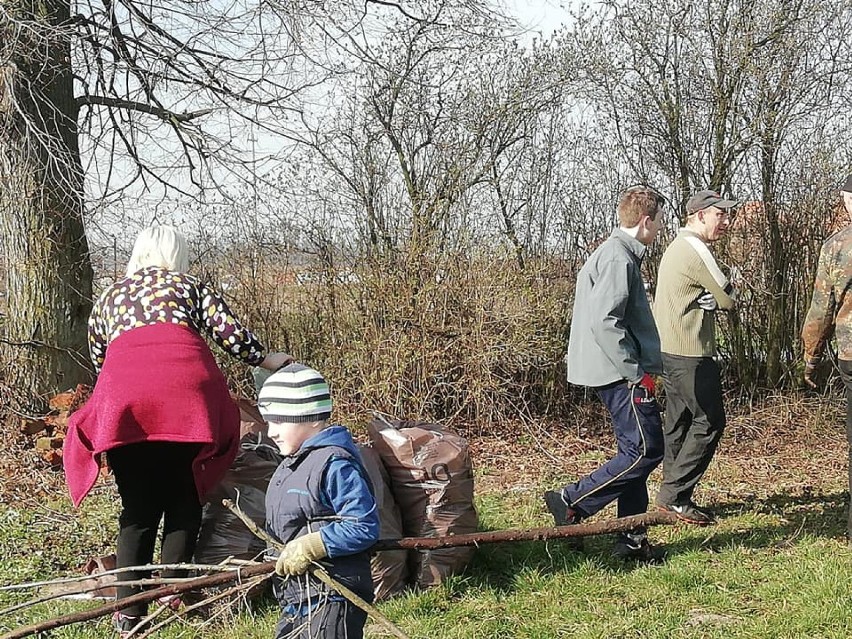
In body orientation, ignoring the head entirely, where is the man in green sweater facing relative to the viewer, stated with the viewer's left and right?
facing to the right of the viewer

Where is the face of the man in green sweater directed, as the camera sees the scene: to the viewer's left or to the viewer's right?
to the viewer's right

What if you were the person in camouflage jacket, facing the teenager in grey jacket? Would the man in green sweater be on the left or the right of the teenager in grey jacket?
right

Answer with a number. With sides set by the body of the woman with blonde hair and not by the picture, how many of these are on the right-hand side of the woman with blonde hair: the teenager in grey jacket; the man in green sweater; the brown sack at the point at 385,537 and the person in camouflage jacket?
4

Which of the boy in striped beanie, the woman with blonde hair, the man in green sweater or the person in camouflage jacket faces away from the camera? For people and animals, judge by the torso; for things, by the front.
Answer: the woman with blonde hair

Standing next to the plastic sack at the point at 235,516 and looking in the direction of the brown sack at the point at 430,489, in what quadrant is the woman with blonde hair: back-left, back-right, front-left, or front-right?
back-right

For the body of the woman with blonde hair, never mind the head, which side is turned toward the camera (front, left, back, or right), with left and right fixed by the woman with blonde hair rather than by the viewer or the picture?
back

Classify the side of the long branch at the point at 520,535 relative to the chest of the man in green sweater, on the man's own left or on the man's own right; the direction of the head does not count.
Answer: on the man's own right

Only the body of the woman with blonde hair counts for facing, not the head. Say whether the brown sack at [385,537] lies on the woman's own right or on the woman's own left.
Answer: on the woman's own right
